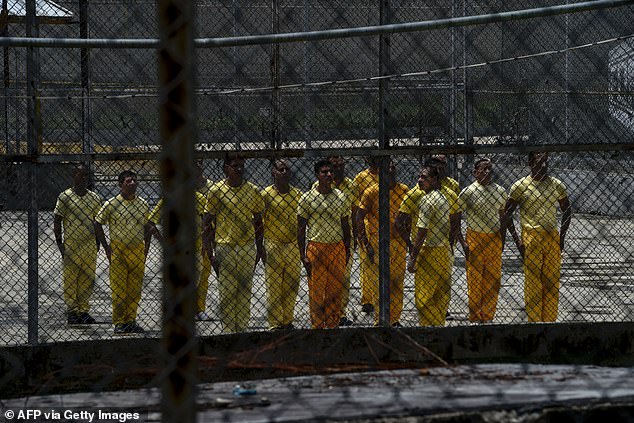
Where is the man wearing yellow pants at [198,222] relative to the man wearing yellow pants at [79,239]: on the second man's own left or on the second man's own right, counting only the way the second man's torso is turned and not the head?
on the second man's own left

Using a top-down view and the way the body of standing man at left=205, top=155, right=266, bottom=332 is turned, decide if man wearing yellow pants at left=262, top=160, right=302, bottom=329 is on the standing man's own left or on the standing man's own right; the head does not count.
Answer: on the standing man's own left

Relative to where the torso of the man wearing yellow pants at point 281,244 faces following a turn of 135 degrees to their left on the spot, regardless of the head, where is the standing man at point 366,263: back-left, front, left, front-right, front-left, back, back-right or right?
front

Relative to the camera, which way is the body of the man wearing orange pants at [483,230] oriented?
toward the camera

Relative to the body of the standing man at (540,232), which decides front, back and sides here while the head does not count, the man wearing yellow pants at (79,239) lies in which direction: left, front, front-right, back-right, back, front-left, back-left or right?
right

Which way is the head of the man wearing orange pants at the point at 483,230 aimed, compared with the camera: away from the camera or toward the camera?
toward the camera

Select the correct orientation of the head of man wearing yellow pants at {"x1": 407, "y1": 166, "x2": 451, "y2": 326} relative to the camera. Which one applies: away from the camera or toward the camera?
toward the camera

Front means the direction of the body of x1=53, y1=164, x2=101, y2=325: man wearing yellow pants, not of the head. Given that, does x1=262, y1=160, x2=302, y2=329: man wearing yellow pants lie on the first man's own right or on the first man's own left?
on the first man's own left

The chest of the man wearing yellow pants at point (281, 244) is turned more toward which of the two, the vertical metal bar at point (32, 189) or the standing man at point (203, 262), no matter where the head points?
the vertical metal bar

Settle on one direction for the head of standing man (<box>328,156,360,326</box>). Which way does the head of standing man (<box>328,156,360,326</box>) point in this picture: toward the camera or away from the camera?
toward the camera

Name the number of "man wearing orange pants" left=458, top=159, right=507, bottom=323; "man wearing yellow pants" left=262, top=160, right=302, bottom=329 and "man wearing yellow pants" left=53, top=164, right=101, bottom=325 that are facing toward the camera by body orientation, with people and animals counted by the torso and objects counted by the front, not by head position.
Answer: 3

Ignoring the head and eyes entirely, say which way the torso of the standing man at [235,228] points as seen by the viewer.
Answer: toward the camera

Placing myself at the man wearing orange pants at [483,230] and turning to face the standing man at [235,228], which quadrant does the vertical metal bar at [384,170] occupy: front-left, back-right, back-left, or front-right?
front-left

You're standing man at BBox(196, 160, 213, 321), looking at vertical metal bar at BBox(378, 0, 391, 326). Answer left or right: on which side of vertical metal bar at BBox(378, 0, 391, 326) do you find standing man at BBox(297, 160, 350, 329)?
left

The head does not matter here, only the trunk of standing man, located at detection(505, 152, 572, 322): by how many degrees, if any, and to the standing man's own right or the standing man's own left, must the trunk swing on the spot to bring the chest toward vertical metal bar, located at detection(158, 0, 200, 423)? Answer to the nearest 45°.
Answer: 0° — they already face it
